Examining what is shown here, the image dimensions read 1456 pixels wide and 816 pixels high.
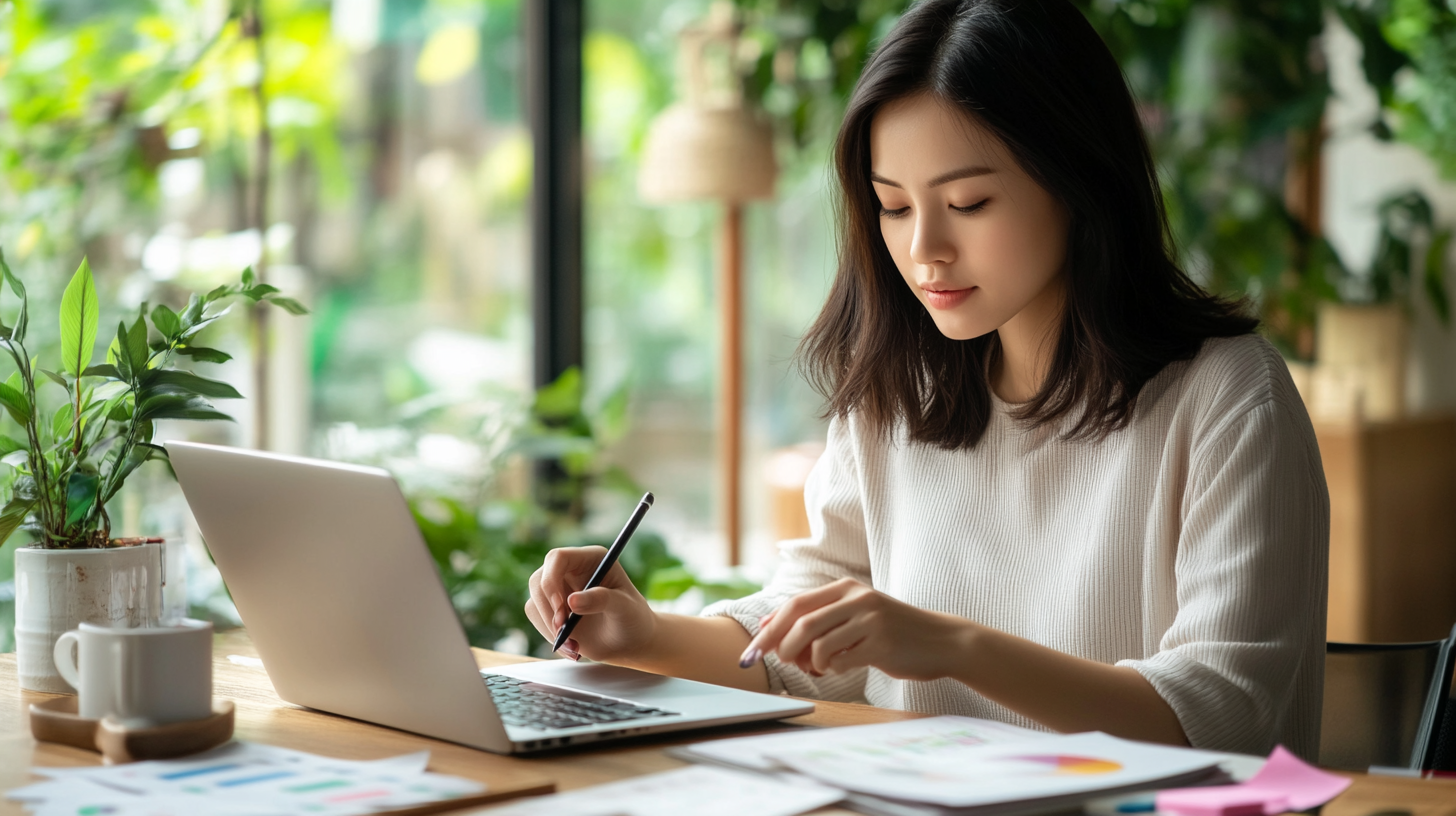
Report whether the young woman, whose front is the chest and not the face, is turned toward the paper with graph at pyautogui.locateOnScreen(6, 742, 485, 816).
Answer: yes

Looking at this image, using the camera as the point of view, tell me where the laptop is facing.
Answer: facing away from the viewer and to the right of the viewer

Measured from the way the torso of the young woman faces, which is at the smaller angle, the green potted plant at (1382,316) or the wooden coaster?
the wooden coaster

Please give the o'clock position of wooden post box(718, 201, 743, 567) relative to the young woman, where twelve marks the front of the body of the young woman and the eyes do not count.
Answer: The wooden post is roughly at 4 o'clock from the young woman.

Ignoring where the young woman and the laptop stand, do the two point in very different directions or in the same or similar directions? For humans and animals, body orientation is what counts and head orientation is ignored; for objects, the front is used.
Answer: very different directions

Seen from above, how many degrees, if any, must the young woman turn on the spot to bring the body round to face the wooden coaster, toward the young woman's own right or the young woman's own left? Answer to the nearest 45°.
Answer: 0° — they already face it

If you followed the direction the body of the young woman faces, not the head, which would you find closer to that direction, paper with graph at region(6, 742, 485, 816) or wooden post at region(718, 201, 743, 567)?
the paper with graph

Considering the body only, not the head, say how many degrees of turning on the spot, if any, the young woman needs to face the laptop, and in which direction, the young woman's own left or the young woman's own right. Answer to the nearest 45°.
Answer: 0° — they already face it

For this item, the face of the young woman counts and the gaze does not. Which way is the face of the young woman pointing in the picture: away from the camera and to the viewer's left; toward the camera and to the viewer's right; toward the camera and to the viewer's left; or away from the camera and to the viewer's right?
toward the camera and to the viewer's left

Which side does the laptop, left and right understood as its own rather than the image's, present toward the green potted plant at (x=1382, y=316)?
front
